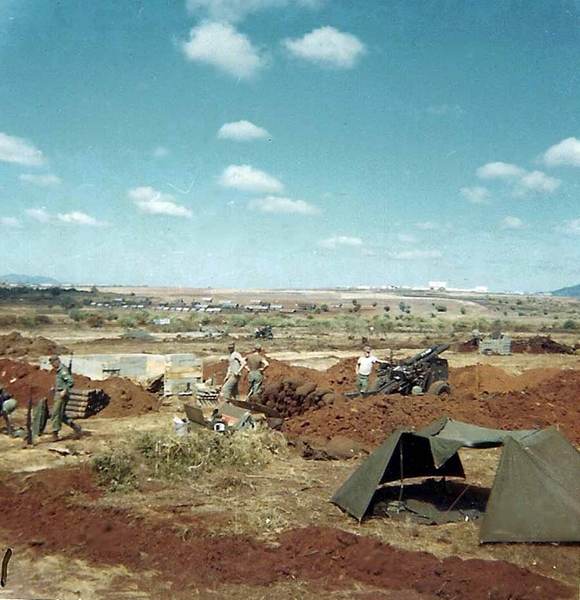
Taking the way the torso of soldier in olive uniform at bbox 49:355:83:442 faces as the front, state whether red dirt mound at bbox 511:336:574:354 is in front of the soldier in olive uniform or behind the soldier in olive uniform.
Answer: behind

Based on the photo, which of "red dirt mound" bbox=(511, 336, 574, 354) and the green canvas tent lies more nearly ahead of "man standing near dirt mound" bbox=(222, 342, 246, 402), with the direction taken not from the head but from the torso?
the green canvas tent

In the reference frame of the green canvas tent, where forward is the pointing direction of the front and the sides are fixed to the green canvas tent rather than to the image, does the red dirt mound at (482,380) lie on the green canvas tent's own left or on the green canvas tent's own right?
on the green canvas tent's own right

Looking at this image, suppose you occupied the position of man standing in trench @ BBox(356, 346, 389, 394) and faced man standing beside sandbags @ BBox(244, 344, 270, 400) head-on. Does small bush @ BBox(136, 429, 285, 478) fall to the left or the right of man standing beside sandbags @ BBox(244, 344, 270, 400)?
left

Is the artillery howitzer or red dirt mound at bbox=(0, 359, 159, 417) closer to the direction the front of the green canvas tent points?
the red dirt mound

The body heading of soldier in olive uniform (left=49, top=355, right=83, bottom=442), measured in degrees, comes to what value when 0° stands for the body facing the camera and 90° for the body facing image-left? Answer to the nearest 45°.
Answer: approximately 90°

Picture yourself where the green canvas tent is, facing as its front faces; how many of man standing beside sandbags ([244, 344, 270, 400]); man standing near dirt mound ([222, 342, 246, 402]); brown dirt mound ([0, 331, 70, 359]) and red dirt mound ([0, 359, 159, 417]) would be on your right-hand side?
4

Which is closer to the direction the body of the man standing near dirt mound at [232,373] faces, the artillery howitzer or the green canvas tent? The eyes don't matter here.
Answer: the green canvas tent

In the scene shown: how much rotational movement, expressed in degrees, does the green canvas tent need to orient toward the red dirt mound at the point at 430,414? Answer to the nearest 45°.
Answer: approximately 135° to its right

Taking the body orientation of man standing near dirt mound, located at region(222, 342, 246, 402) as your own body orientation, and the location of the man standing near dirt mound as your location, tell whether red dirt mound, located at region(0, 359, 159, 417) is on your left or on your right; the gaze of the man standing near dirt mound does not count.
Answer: on your right
